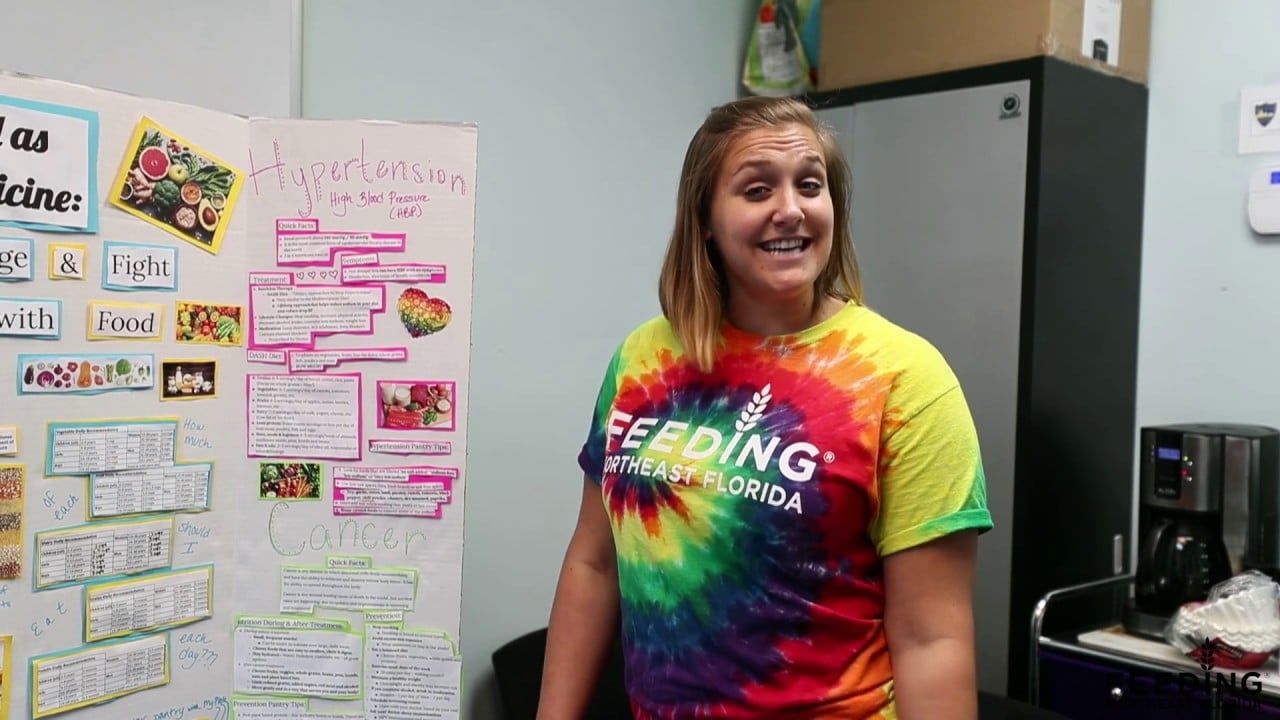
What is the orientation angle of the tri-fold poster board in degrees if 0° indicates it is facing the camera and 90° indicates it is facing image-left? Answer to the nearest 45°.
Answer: approximately 315°

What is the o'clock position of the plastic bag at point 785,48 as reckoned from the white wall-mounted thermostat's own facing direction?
The plastic bag is roughly at 3 o'clock from the white wall-mounted thermostat.
